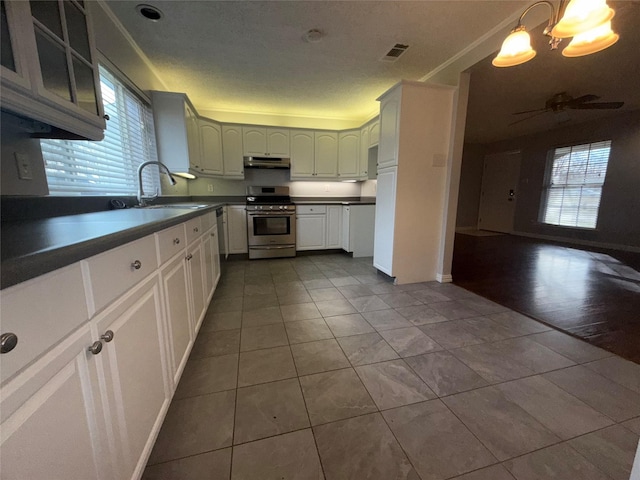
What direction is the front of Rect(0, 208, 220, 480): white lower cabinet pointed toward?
to the viewer's right

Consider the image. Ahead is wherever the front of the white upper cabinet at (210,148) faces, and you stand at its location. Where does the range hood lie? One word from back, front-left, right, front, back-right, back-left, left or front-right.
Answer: front-left

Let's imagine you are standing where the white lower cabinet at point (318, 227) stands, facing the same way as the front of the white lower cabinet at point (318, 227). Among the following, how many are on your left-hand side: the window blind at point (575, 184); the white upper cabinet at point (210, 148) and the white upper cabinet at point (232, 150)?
1

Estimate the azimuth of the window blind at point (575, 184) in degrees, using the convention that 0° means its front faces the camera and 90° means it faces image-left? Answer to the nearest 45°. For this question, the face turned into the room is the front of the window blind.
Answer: approximately 45°

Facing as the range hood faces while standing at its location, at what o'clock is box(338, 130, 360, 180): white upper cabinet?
The white upper cabinet is roughly at 9 o'clock from the range hood.

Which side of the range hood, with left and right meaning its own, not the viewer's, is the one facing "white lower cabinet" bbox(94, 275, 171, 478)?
front

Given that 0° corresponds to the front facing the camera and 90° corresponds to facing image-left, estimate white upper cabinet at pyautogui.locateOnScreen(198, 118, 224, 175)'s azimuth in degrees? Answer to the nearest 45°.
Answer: approximately 315°

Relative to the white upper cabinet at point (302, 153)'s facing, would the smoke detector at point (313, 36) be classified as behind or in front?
in front
